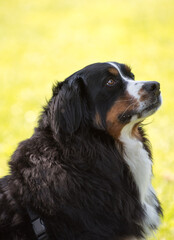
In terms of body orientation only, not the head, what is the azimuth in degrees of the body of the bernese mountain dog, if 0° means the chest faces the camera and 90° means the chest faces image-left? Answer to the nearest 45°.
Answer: approximately 270°
